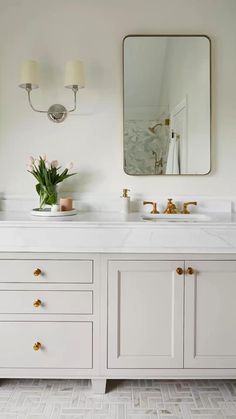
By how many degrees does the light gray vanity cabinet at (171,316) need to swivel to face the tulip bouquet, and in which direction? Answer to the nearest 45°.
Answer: approximately 90° to its right

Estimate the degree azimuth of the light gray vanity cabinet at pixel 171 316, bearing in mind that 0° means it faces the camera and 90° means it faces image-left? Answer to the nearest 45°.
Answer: approximately 0°

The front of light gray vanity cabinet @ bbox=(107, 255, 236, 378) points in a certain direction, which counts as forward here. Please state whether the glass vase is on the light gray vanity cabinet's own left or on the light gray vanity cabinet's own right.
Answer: on the light gray vanity cabinet's own right
